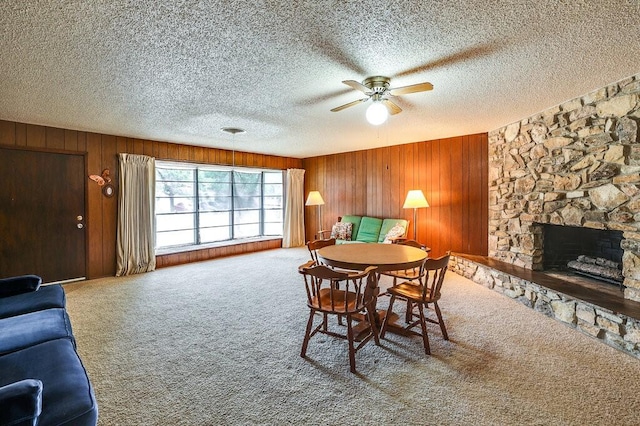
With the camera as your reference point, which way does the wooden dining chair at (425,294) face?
facing away from the viewer and to the left of the viewer

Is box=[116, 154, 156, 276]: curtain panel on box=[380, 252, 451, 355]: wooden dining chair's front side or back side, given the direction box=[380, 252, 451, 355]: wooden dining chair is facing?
on the front side

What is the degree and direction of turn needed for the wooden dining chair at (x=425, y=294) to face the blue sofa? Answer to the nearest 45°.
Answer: approximately 90° to its left

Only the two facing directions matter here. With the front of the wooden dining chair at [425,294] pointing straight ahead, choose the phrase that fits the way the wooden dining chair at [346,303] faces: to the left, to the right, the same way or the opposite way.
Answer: to the right

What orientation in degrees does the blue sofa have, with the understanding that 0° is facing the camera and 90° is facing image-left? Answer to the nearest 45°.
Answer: approximately 270°

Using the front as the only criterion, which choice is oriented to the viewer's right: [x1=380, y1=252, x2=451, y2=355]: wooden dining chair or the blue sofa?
the blue sofa

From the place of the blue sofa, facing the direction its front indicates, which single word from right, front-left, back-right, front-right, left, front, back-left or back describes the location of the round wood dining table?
front

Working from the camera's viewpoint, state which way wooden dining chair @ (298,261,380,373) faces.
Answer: facing away from the viewer and to the right of the viewer

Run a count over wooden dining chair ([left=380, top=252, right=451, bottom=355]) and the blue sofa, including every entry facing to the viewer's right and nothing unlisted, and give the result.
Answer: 1

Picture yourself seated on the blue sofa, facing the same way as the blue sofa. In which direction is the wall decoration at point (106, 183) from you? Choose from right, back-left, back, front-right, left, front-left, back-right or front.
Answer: left
